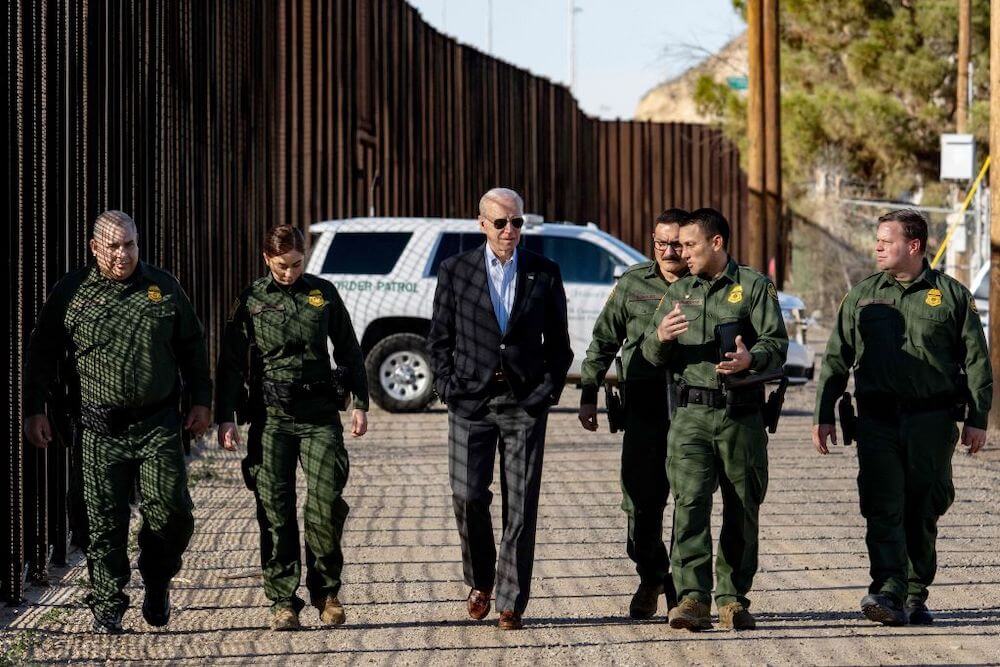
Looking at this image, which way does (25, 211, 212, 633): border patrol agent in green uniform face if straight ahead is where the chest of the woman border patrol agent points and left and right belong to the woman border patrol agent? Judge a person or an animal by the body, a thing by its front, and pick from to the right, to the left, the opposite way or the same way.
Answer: the same way

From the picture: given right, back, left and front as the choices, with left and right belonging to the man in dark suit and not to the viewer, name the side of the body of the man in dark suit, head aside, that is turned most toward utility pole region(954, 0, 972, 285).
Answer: back

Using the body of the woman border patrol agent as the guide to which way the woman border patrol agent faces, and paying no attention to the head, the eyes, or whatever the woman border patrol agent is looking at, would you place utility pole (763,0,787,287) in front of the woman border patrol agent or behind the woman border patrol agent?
behind

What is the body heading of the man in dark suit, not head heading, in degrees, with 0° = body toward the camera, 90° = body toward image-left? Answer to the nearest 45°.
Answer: approximately 0°

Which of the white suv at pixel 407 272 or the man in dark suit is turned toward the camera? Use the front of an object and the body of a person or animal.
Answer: the man in dark suit

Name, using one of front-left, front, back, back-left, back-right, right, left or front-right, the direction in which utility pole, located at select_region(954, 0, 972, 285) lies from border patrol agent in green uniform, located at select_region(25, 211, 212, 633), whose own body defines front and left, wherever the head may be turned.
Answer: back-left

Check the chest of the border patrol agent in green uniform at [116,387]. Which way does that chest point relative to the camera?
toward the camera

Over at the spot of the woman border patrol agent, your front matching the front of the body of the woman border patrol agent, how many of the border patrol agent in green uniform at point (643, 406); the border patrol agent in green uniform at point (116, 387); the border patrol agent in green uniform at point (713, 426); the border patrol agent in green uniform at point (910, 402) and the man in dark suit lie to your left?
4

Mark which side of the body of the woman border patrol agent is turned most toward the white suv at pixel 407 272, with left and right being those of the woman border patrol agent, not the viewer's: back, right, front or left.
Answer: back

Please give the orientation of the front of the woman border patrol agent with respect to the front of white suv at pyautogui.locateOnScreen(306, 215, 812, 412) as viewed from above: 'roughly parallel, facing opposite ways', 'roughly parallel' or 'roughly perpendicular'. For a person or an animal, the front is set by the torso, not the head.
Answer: roughly perpendicular

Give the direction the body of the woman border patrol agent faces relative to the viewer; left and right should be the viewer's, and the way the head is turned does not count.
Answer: facing the viewer

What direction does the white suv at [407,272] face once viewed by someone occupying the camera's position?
facing to the right of the viewer
